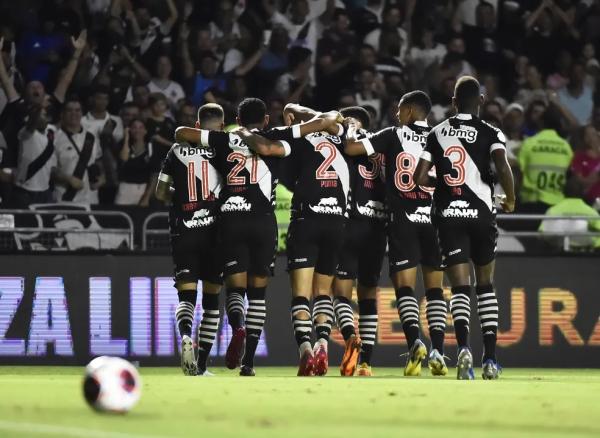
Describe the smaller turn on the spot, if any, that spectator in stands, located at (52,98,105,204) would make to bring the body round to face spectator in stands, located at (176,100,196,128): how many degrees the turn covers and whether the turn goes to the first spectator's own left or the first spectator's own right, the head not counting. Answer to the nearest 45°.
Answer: approximately 90° to the first spectator's own left

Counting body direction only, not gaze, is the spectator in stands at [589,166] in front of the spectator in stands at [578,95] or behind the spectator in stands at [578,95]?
in front

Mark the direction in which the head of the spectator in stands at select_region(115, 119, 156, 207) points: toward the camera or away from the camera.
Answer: toward the camera

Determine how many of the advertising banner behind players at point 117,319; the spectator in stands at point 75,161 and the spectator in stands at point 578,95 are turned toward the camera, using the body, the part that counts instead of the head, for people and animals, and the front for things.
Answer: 3

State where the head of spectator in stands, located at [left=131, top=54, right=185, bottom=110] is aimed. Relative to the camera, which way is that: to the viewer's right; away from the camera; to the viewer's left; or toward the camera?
toward the camera

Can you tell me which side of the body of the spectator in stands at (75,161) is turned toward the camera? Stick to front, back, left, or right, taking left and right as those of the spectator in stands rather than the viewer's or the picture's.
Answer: front

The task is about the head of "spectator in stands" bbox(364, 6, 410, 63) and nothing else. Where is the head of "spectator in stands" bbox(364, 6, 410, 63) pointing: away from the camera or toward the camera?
toward the camera

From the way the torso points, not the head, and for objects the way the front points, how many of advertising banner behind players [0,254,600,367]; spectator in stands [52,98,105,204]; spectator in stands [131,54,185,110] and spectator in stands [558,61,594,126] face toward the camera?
4

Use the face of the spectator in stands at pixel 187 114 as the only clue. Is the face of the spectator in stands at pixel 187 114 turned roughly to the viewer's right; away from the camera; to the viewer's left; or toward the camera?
toward the camera

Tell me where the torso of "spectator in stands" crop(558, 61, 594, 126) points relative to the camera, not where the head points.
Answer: toward the camera

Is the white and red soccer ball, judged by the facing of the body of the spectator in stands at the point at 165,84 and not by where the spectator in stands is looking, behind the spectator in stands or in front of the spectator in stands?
in front

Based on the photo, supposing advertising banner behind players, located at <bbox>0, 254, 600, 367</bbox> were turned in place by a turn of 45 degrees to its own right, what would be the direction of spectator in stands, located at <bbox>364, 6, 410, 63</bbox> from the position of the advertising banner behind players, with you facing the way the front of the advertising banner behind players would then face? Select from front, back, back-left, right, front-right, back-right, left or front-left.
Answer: back
